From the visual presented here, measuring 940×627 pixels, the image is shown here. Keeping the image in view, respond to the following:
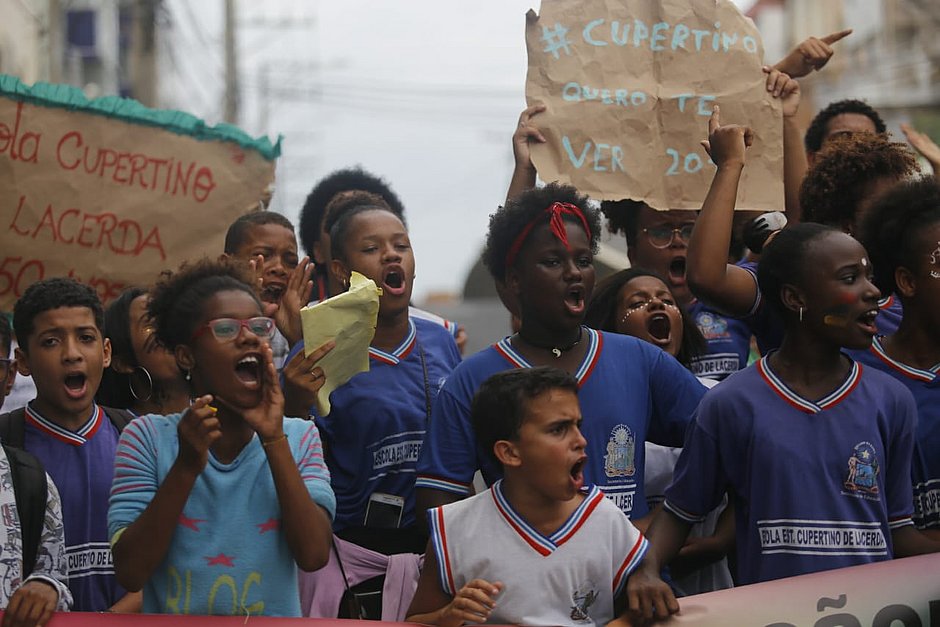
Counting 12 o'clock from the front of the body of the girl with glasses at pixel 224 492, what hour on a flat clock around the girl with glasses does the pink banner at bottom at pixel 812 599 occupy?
The pink banner at bottom is roughly at 9 o'clock from the girl with glasses.

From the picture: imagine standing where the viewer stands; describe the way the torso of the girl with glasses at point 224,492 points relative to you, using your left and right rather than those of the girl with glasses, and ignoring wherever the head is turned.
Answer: facing the viewer

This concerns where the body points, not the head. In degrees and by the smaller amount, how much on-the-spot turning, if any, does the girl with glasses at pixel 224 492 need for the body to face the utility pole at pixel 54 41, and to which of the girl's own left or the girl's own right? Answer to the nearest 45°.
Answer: approximately 180°

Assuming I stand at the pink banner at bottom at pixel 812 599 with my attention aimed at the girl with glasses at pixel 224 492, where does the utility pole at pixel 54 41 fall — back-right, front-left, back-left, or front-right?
front-right

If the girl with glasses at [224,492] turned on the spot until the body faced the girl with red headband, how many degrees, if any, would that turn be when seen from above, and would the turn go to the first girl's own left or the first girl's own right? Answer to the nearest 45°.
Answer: approximately 90° to the first girl's own left

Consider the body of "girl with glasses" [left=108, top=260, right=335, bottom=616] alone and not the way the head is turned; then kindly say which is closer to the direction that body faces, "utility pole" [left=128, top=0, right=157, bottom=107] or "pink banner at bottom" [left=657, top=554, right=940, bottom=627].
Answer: the pink banner at bottom

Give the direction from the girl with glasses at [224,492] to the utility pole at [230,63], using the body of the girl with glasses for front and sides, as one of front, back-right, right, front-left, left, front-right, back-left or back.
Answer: back

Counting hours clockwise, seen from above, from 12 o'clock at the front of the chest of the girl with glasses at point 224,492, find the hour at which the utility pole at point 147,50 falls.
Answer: The utility pole is roughly at 6 o'clock from the girl with glasses.

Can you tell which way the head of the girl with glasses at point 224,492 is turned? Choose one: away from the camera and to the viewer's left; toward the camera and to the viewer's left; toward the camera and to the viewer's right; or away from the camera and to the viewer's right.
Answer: toward the camera and to the viewer's right
